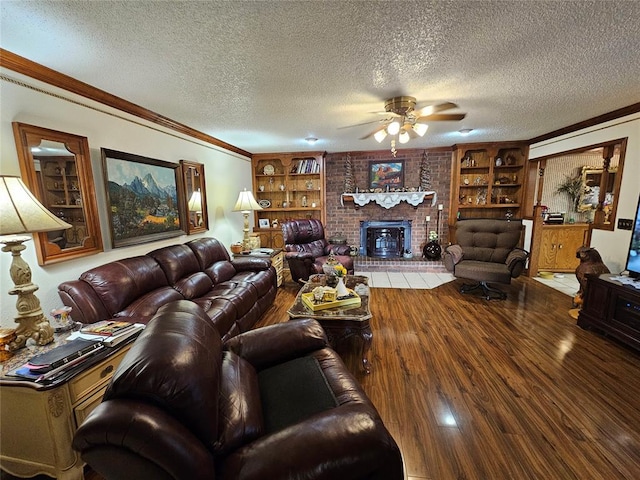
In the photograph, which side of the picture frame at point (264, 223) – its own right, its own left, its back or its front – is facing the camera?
front

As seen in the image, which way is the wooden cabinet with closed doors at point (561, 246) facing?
toward the camera

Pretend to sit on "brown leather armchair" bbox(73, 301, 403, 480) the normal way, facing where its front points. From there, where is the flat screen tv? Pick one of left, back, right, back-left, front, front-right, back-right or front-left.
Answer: front

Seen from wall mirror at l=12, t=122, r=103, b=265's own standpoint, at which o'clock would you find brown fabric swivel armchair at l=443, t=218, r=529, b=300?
The brown fabric swivel armchair is roughly at 11 o'clock from the wall mirror.

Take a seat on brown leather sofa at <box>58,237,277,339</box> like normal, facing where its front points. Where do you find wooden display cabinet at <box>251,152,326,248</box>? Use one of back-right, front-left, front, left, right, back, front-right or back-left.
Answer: left

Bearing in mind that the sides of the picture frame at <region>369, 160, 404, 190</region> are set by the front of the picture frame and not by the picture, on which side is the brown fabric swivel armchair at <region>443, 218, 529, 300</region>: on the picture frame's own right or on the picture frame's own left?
on the picture frame's own left

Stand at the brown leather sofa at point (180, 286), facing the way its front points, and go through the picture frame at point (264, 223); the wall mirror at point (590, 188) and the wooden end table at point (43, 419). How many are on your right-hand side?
1

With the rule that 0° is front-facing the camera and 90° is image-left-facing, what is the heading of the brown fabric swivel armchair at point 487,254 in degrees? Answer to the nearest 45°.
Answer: approximately 0°

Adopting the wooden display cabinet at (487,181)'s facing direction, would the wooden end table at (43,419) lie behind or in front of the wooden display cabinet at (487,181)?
in front

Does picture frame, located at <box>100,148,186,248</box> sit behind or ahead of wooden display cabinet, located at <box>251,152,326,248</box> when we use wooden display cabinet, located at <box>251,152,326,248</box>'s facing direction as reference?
ahead

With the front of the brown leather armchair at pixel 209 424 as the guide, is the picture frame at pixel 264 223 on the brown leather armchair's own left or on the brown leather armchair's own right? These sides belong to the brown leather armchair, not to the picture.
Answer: on the brown leather armchair's own left

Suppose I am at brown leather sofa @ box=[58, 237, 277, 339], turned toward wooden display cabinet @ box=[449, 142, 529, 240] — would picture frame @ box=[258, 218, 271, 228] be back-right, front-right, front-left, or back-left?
front-left

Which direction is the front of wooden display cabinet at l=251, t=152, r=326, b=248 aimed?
toward the camera

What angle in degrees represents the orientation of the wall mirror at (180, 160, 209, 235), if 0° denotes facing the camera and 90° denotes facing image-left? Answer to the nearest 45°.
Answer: approximately 315°

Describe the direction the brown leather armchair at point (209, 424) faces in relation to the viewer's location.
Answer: facing to the right of the viewer

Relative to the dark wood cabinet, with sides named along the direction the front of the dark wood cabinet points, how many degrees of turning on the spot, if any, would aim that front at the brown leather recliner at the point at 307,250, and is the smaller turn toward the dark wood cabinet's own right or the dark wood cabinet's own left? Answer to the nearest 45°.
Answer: approximately 45° to the dark wood cabinet's own right
